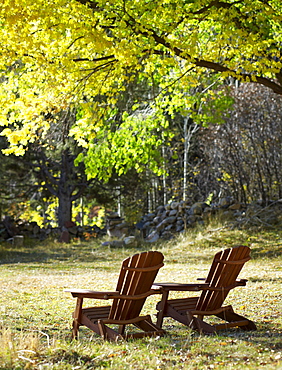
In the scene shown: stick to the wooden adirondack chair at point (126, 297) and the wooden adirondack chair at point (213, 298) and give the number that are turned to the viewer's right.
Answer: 0

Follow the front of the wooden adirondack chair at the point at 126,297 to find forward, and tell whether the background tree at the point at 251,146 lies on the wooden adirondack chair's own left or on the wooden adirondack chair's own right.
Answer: on the wooden adirondack chair's own right

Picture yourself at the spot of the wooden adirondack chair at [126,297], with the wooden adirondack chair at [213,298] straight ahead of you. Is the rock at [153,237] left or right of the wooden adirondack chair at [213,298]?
left

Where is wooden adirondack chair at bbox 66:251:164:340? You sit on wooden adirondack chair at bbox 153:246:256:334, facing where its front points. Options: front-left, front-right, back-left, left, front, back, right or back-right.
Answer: left

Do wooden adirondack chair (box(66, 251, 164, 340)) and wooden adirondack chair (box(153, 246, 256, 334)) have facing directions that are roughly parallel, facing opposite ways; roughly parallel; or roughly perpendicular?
roughly parallel

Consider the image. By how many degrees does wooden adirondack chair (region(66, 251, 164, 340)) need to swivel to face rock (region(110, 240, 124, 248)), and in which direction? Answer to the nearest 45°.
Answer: approximately 45° to its right

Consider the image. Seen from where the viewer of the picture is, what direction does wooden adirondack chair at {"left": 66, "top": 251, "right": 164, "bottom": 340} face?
facing away from the viewer and to the left of the viewer

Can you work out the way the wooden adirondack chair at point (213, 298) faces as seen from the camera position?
facing away from the viewer and to the left of the viewer

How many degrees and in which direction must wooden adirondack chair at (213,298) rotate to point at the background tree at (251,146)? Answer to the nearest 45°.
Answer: approximately 45° to its right

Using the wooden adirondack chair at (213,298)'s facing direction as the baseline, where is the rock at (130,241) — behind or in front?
in front

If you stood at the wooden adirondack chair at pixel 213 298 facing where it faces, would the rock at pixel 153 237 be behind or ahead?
ahead
